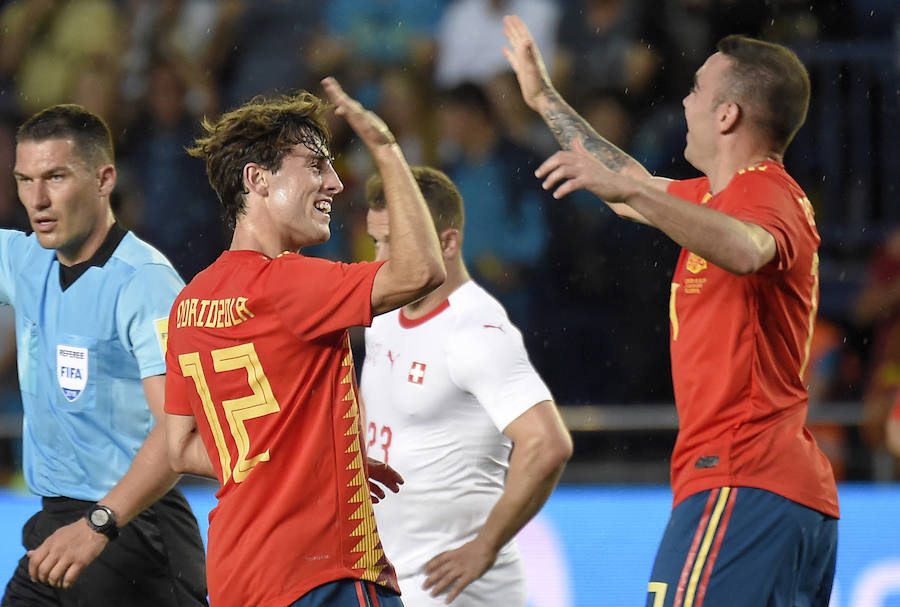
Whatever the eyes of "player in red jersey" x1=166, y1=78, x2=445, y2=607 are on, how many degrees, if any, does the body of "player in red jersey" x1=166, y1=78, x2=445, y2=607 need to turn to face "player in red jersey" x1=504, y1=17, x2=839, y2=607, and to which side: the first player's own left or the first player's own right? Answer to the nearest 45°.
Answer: approximately 45° to the first player's own right

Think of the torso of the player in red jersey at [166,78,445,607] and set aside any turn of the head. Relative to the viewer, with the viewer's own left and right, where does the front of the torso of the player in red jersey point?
facing away from the viewer and to the right of the viewer

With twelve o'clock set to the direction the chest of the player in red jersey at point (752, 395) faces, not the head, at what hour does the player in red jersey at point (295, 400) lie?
the player in red jersey at point (295, 400) is roughly at 11 o'clock from the player in red jersey at point (752, 395).

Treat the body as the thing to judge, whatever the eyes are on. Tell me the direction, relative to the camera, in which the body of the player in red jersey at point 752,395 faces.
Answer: to the viewer's left

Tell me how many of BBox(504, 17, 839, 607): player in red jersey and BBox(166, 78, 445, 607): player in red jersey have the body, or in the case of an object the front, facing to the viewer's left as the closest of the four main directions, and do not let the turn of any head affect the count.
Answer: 1
